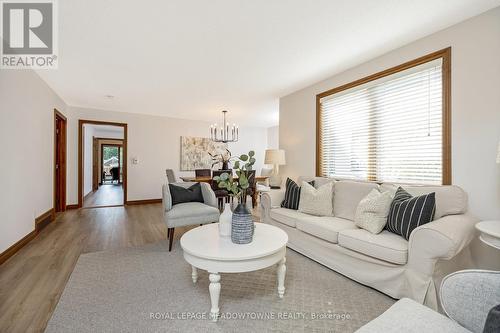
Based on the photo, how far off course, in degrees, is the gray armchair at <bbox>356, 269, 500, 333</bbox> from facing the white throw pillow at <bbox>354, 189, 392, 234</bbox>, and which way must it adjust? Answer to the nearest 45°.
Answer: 0° — it already faces it

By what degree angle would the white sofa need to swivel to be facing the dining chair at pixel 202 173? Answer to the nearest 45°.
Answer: approximately 90° to its right

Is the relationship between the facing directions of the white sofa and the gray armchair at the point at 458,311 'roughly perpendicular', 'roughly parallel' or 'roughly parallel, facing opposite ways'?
roughly perpendicular

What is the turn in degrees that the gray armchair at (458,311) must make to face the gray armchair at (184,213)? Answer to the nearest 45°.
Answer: approximately 45° to its left

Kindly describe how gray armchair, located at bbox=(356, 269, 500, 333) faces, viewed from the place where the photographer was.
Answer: facing away from the viewer and to the left of the viewer
